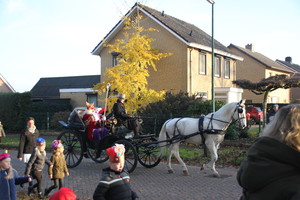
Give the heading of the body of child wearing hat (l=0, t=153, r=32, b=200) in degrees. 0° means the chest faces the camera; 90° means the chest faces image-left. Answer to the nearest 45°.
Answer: approximately 315°

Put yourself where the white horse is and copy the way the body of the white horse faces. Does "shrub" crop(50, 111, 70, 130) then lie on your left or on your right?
on your left

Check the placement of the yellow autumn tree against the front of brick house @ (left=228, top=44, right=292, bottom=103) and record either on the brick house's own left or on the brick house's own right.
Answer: on the brick house's own right

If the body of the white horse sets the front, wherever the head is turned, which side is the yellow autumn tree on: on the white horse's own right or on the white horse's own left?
on the white horse's own left

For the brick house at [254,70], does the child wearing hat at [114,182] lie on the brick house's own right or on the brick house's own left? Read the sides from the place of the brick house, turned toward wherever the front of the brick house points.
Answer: on the brick house's own right

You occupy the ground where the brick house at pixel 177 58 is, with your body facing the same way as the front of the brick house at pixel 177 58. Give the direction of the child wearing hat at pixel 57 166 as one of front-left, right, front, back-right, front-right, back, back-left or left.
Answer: front-right

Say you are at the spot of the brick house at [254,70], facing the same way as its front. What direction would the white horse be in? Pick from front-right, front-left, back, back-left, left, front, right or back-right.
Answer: front-right

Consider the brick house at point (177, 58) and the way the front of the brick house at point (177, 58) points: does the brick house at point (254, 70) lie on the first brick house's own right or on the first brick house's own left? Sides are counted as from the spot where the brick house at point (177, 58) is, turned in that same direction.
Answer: on the first brick house's own left

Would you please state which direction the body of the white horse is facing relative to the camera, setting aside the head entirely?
to the viewer's right

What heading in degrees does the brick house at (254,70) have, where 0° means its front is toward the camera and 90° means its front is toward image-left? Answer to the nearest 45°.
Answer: approximately 315°
